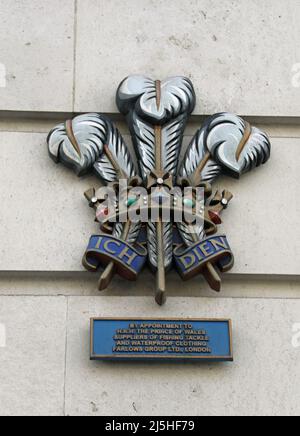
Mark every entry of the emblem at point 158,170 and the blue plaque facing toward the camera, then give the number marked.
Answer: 2

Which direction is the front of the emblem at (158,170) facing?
toward the camera

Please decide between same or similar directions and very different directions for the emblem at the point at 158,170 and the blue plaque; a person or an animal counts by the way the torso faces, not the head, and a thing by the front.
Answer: same or similar directions

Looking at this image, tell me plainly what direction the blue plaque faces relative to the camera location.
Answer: facing the viewer
